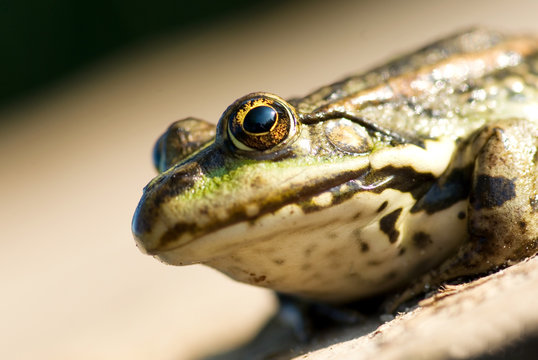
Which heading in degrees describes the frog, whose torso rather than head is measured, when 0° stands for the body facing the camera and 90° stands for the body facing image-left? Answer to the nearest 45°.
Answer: approximately 45°
